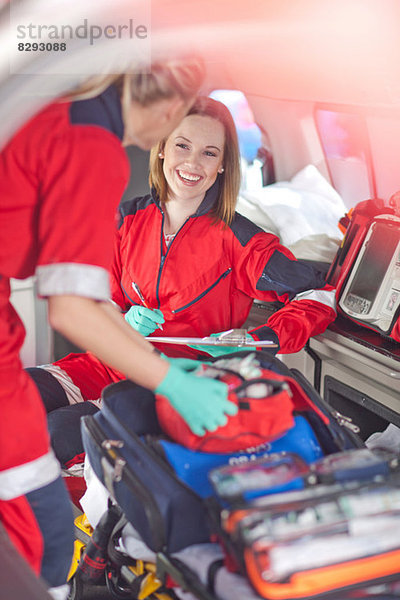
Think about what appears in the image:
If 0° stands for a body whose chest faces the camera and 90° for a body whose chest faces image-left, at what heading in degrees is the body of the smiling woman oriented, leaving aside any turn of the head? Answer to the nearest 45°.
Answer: approximately 45°

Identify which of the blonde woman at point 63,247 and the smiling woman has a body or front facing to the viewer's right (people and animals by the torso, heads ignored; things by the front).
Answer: the blonde woman

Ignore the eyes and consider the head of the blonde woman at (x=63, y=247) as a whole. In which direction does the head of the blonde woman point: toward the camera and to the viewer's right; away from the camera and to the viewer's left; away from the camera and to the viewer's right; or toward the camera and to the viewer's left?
away from the camera and to the viewer's right

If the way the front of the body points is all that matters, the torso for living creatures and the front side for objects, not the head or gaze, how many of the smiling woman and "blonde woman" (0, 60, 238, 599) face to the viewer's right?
1

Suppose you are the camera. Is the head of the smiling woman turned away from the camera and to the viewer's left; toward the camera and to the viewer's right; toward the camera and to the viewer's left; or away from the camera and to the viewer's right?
toward the camera and to the viewer's left

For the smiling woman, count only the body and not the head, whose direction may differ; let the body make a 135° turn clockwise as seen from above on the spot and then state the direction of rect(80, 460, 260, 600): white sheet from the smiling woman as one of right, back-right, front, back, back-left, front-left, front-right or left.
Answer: back

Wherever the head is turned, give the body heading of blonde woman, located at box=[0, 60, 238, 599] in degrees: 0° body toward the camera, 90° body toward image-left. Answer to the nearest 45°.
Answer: approximately 270°
